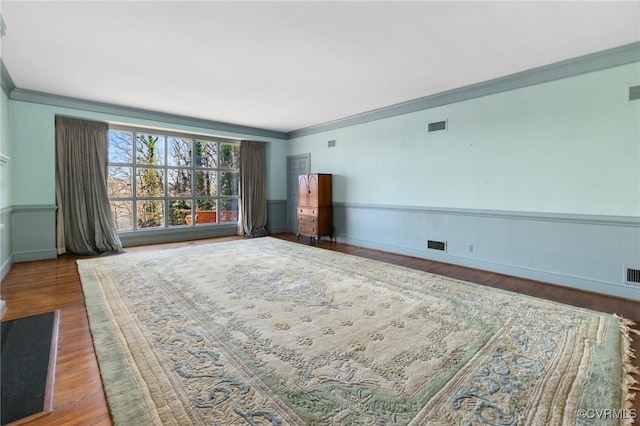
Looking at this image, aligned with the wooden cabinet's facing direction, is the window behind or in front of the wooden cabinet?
in front

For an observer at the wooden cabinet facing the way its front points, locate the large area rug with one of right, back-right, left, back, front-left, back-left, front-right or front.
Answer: front-left

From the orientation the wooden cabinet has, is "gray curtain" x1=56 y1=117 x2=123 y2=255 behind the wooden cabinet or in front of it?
in front

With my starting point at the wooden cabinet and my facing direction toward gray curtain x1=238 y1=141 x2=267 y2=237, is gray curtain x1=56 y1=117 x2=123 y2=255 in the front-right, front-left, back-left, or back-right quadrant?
front-left

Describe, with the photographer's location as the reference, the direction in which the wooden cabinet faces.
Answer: facing the viewer and to the left of the viewer

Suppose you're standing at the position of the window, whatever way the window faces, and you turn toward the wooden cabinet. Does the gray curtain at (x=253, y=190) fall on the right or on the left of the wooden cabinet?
left

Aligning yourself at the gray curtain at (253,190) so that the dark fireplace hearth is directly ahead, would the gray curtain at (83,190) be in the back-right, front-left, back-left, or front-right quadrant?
front-right
